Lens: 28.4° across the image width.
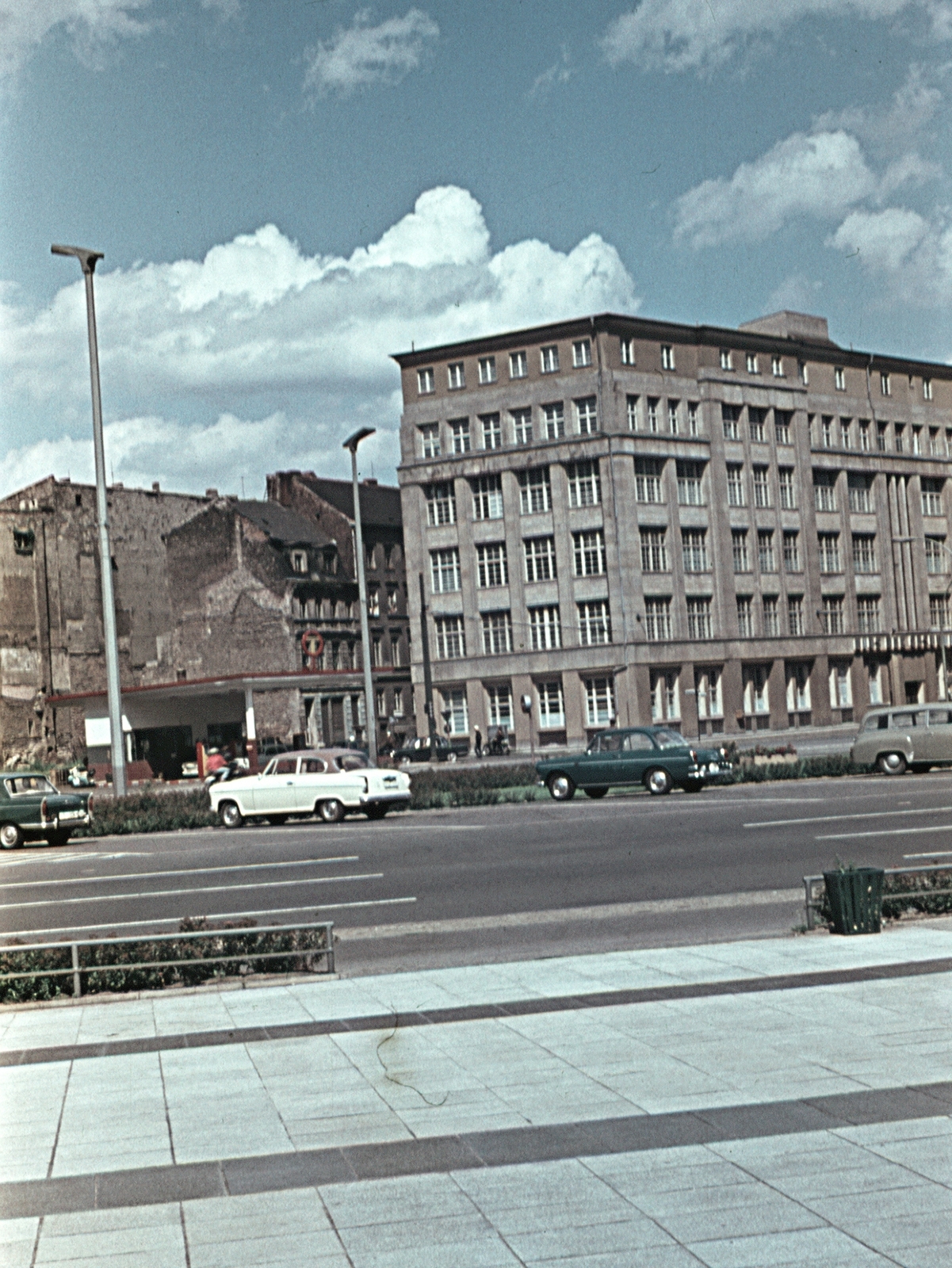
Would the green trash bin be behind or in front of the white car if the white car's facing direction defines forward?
behind

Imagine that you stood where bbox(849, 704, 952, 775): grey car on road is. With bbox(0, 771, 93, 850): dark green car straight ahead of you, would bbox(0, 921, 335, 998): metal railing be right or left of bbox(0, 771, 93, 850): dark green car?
left

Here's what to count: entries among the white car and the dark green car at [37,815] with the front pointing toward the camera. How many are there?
0

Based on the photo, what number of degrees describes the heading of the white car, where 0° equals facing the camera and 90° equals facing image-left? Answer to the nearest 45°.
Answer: approximately 135°

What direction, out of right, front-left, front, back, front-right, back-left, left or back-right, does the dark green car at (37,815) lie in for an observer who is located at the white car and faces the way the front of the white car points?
front-left

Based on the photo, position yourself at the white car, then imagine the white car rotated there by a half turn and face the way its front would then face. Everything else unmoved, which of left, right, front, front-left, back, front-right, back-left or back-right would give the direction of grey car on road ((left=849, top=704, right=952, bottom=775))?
front-left

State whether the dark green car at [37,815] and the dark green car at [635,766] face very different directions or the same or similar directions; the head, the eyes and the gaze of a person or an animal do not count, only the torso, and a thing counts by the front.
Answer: same or similar directions
